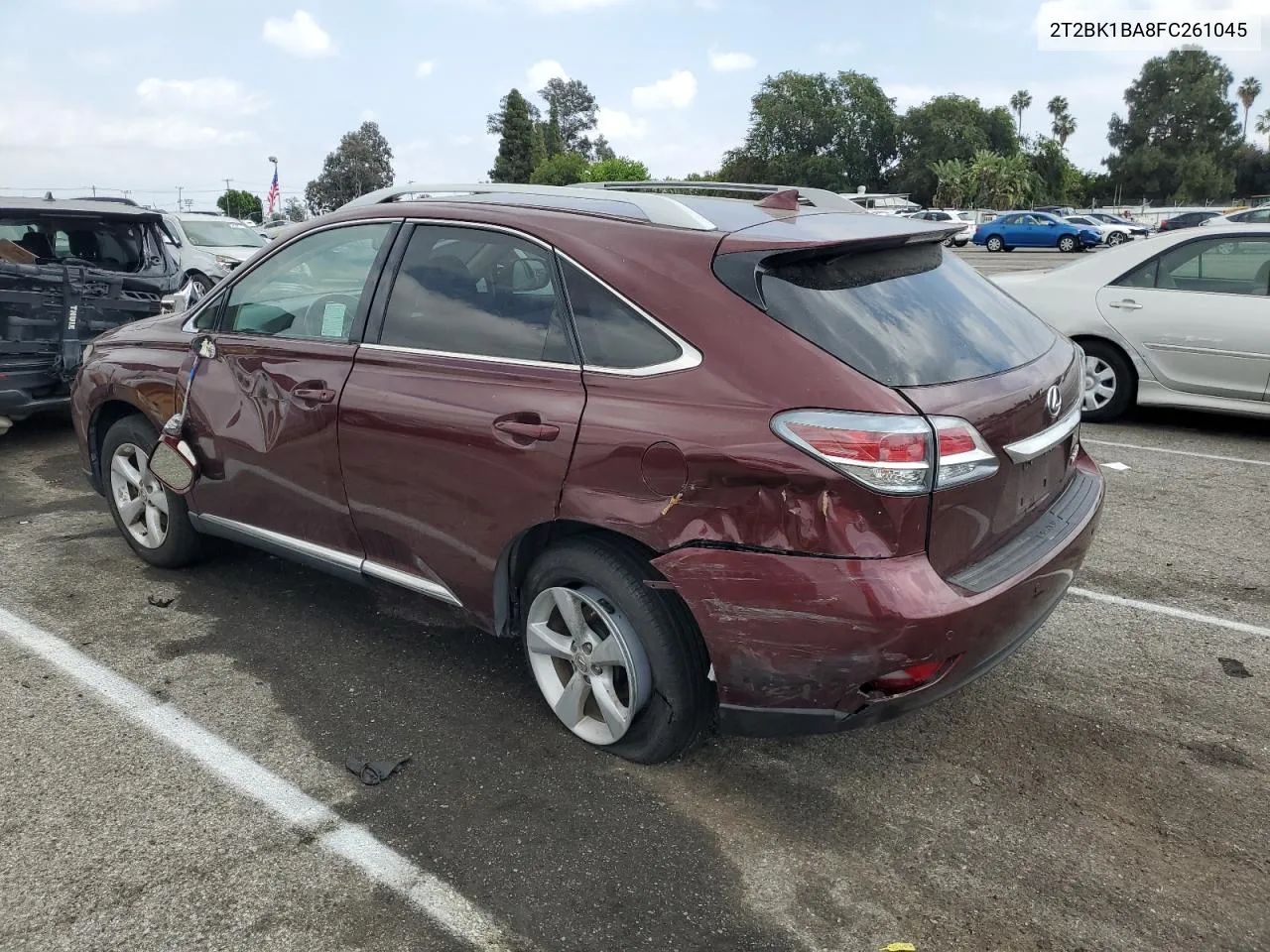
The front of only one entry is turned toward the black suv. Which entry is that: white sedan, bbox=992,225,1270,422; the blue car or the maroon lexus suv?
the maroon lexus suv

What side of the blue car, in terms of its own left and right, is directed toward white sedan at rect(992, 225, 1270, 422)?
right

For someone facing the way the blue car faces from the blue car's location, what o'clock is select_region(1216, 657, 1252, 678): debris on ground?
The debris on ground is roughly at 3 o'clock from the blue car.

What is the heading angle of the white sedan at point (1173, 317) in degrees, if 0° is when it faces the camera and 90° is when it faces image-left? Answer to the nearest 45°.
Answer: approximately 270°

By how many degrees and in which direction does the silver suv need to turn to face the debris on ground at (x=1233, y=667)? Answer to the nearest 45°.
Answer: approximately 45° to its right

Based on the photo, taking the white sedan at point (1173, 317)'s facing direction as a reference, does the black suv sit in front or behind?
behind

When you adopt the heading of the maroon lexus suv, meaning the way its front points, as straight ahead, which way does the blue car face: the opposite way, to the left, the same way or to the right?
the opposite way

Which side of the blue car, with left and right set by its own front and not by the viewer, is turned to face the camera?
right

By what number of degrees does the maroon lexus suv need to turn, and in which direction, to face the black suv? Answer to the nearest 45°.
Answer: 0° — it already faces it

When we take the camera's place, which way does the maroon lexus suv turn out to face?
facing away from the viewer and to the left of the viewer

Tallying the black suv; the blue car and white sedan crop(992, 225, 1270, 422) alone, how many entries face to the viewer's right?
2

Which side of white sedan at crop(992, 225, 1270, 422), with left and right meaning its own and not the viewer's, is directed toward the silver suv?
back
